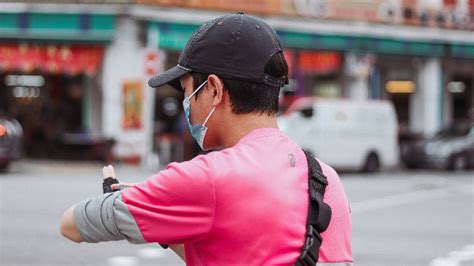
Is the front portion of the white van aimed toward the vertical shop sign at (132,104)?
yes

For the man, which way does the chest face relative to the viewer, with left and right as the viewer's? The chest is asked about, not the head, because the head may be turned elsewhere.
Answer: facing away from the viewer and to the left of the viewer

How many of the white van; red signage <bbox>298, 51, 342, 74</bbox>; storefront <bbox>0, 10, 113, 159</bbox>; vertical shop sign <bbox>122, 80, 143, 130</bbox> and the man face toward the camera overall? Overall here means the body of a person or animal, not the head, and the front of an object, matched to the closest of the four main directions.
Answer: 3

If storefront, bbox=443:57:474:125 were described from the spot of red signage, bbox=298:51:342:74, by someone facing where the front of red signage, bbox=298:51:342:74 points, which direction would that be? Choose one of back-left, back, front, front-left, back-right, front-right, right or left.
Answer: back-left

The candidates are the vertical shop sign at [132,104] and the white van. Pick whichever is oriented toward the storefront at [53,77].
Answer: the white van

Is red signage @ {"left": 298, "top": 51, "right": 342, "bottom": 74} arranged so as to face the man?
yes

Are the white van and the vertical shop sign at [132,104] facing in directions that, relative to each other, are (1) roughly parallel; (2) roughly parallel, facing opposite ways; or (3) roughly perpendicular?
roughly perpendicular

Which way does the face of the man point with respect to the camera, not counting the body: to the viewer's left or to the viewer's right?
to the viewer's left

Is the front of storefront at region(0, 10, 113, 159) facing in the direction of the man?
yes
